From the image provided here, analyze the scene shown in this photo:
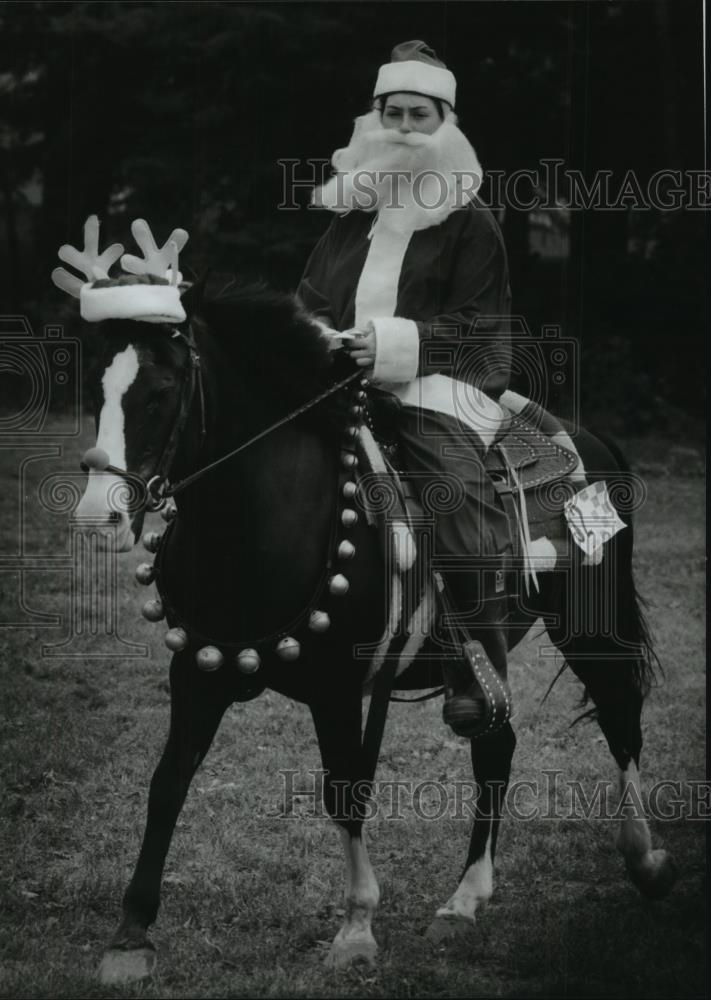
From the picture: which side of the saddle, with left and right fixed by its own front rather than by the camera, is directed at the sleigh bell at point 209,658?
front

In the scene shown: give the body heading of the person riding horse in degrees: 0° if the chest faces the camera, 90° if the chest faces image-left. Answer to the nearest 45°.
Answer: approximately 45°

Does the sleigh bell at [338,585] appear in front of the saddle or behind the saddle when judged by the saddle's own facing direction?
in front

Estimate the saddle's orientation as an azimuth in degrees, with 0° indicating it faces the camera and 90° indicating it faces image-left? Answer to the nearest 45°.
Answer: approximately 45°

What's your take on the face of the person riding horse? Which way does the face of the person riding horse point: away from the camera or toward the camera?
toward the camera

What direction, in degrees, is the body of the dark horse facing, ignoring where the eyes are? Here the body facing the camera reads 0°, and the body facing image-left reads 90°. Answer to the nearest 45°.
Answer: approximately 45°
